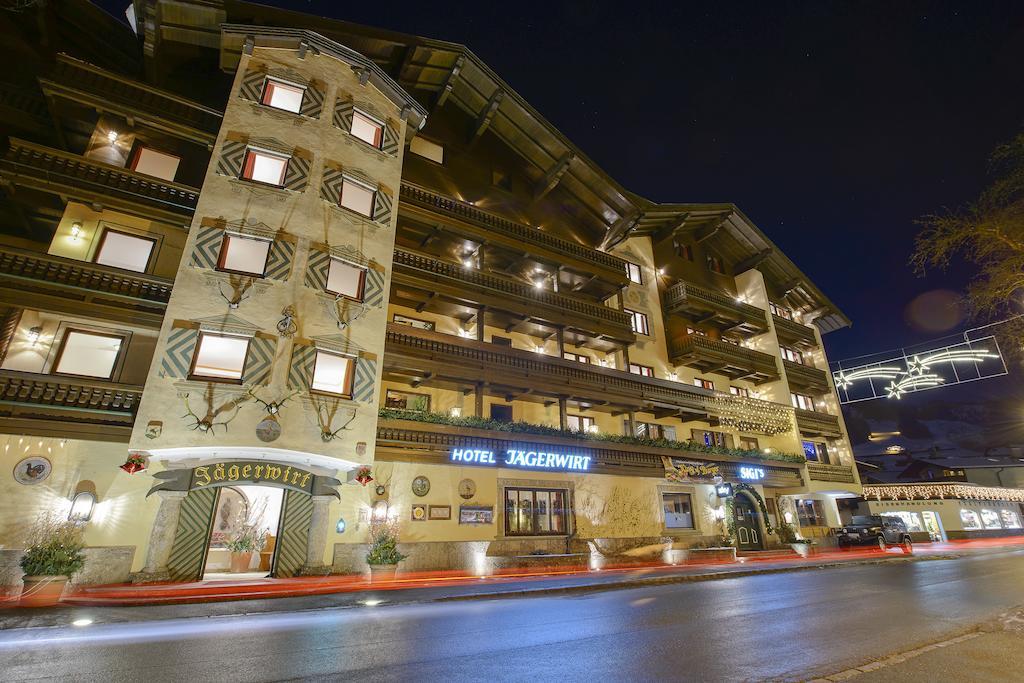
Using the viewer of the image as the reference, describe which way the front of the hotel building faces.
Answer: facing the viewer and to the right of the viewer

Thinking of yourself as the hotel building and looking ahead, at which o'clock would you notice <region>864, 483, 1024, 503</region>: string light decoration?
The string light decoration is roughly at 10 o'clock from the hotel building.

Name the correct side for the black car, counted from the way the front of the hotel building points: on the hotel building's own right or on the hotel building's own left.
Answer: on the hotel building's own left
